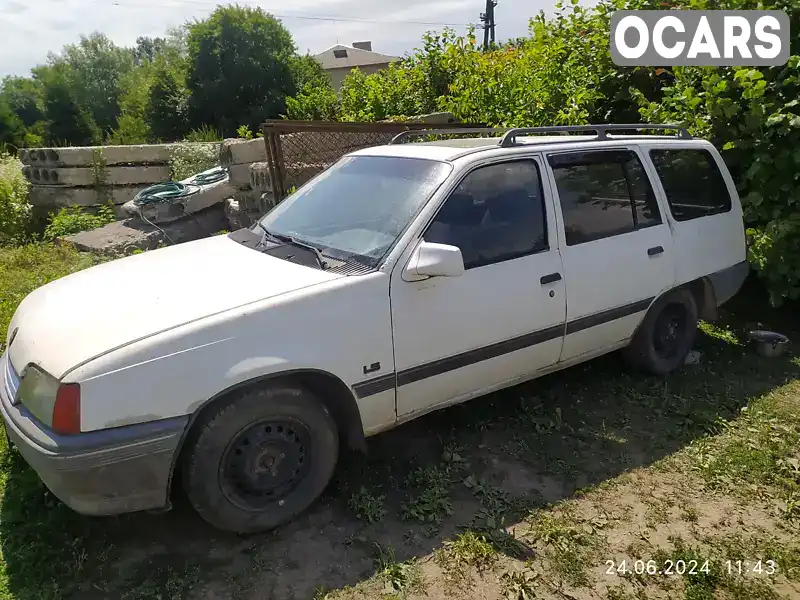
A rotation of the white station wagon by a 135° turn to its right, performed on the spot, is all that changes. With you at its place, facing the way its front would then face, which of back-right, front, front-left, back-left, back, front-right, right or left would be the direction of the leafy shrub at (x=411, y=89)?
front

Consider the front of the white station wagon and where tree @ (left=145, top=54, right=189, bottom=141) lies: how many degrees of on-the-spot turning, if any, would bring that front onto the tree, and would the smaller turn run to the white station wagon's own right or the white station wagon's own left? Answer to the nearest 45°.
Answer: approximately 135° to the white station wagon's own right

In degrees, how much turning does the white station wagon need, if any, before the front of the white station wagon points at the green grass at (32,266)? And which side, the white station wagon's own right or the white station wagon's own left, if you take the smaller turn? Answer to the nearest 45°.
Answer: approximately 90° to the white station wagon's own right

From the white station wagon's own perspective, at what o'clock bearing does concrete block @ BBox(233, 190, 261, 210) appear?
The concrete block is roughly at 4 o'clock from the white station wagon.

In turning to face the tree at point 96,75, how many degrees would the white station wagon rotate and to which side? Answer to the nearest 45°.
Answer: approximately 135° to its right

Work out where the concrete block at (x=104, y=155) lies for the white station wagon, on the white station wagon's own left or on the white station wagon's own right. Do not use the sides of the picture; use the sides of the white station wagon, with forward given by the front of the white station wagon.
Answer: on the white station wagon's own right

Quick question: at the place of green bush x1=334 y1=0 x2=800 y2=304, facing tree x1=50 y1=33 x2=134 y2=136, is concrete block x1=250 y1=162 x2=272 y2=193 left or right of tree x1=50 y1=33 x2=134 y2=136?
left

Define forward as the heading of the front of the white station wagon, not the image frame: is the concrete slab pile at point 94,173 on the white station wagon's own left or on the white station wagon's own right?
on the white station wagon's own right

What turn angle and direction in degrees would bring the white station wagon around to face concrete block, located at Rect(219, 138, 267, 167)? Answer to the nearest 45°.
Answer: approximately 135° to its right

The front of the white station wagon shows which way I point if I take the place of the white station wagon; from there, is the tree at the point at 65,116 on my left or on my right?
on my right

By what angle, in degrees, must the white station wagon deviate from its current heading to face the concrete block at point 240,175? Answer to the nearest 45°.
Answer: approximately 135° to its right

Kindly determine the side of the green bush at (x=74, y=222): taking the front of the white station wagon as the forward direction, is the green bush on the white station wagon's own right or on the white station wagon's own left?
on the white station wagon's own right

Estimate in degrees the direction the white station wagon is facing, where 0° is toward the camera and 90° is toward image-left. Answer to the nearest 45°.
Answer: approximately 45°

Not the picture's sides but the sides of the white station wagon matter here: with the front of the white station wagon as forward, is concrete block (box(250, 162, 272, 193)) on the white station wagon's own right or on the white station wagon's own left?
on the white station wagon's own right
